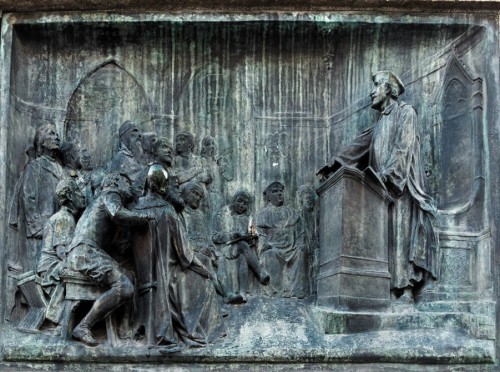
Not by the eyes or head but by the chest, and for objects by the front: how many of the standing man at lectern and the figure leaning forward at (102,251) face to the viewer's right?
1

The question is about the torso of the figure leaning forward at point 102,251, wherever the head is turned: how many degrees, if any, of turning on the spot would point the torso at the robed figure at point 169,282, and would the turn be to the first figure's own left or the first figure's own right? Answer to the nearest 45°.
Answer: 0° — they already face them

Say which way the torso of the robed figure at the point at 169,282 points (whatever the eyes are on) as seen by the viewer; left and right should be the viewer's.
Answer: facing away from the viewer and to the right of the viewer

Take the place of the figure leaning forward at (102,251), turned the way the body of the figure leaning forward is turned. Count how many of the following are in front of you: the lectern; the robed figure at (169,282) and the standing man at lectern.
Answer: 3

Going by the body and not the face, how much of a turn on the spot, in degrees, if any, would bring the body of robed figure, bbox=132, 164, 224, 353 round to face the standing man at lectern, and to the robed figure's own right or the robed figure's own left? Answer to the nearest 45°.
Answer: approximately 45° to the robed figure's own right

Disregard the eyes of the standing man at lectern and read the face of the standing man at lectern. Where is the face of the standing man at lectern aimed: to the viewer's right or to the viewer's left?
to the viewer's left

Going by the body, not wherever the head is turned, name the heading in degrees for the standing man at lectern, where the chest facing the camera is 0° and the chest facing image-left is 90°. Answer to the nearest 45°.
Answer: approximately 45°

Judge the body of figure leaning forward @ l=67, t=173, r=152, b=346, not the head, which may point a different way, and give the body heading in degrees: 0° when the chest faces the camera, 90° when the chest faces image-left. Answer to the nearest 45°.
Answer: approximately 270°

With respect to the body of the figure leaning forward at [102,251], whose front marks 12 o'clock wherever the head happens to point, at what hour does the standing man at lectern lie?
The standing man at lectern is roughly at 12 o'clock from the figure leaning forward.

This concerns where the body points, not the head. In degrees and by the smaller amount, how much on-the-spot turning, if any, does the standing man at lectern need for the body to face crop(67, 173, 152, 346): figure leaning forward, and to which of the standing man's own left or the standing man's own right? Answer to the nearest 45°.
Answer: approximately 45° to the standing man's own right

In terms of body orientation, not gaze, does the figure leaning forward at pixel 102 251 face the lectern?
yes
